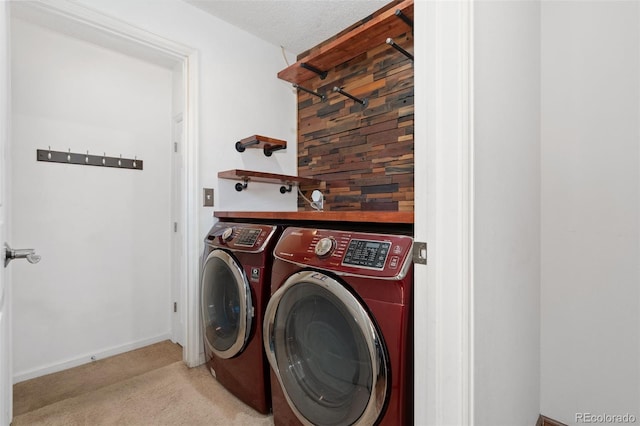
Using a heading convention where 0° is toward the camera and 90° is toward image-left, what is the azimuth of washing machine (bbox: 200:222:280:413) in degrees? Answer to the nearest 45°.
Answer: approximately 45°

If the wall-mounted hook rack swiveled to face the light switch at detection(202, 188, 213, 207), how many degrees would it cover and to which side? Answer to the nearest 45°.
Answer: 0° — it already faces it

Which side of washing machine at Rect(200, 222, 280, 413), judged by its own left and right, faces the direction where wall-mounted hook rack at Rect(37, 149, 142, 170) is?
right

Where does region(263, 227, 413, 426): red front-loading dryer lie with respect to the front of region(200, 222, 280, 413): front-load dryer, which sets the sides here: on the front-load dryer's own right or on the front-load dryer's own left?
on the front-load dryer's own left
